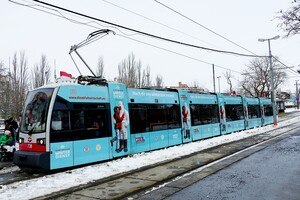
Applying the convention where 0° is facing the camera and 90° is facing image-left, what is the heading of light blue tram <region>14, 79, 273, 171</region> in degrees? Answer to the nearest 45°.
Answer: approximately 45°
